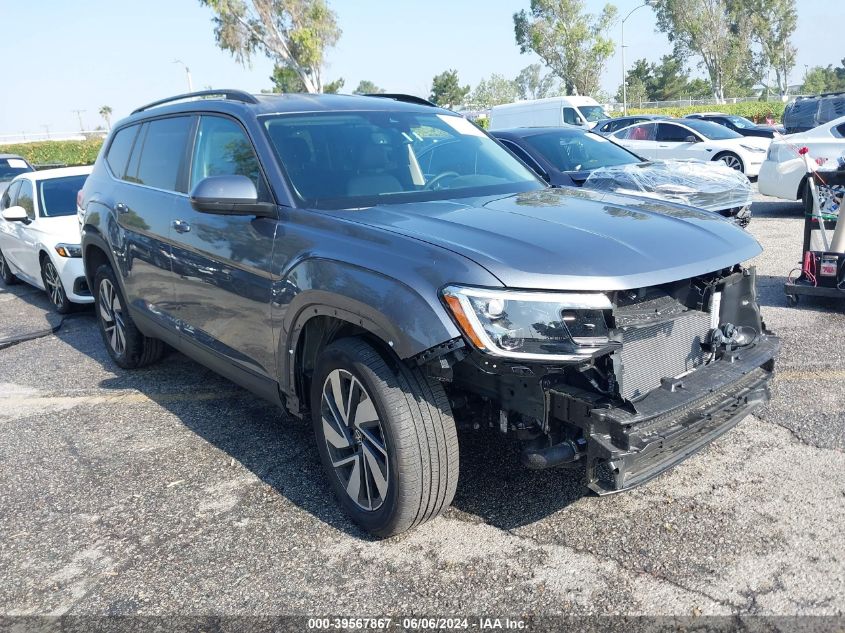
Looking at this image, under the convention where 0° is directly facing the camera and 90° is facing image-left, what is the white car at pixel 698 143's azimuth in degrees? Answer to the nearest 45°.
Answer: approximately 315°

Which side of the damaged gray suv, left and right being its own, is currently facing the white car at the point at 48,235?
back

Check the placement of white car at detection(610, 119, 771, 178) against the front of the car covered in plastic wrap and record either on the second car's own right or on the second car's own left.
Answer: on the second car's own left

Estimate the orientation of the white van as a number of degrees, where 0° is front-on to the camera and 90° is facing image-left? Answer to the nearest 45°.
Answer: approximately 315°

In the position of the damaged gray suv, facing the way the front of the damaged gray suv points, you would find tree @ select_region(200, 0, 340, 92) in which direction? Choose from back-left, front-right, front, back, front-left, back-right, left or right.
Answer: back-left

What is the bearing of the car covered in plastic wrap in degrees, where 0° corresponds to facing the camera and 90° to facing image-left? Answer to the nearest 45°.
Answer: approximately 315°

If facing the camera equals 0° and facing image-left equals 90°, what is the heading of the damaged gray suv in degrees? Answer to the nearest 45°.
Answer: approximately 315°

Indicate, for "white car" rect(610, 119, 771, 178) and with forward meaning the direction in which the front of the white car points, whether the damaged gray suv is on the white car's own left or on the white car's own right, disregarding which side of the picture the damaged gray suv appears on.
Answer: on the white car's own right

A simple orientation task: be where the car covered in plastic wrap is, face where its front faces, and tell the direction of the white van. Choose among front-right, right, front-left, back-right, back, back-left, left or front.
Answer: back-left

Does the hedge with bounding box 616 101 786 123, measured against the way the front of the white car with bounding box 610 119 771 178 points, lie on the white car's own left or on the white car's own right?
on the white car's own left

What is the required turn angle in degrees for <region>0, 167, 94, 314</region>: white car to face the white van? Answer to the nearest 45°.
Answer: approximately 90° to its left
